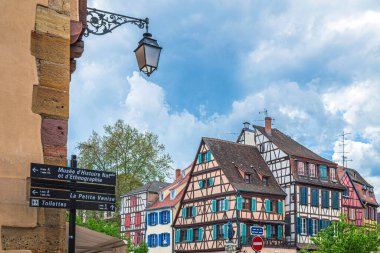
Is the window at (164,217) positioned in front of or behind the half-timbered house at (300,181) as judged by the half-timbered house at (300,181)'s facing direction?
behind

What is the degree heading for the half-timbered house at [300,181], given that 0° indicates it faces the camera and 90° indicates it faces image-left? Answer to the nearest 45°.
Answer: approximately 315°

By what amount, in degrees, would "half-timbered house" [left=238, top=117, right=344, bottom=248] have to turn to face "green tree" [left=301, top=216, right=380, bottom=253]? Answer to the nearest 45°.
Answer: approximately 45° to its right

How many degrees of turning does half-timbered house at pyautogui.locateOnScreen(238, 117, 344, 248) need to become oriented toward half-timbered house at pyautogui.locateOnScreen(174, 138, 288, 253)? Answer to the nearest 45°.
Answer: approximately 90° to its right

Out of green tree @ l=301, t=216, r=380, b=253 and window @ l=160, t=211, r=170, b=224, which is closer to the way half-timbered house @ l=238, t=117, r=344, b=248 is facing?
the green tree

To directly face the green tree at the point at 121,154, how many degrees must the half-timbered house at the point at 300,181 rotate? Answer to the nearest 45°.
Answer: approximately 135° to its right

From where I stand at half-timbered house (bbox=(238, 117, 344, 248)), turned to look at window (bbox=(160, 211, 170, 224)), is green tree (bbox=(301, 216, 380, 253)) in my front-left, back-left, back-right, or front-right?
back-left
